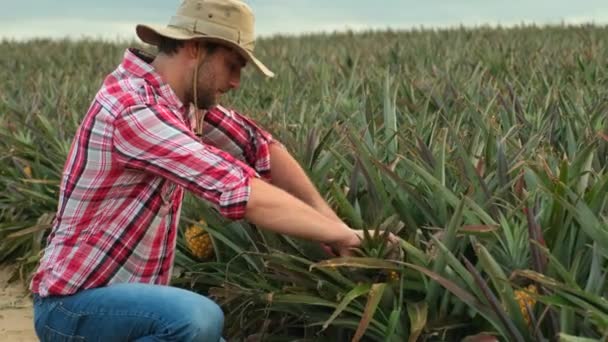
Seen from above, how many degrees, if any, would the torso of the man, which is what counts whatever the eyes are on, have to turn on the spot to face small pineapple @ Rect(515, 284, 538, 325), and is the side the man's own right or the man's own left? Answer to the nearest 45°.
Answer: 0° — they already face it

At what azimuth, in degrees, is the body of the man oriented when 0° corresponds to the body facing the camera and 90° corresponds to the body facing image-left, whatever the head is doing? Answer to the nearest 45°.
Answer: approximately 270°

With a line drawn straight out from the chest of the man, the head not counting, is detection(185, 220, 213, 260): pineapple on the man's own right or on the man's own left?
on the man's own left

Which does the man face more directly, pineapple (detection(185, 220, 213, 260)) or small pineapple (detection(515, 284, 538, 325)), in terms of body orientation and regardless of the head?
the small pineapple

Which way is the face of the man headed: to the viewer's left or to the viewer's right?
to the viewer's right

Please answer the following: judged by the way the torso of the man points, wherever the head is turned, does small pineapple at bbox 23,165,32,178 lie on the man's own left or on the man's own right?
on the man's own left
